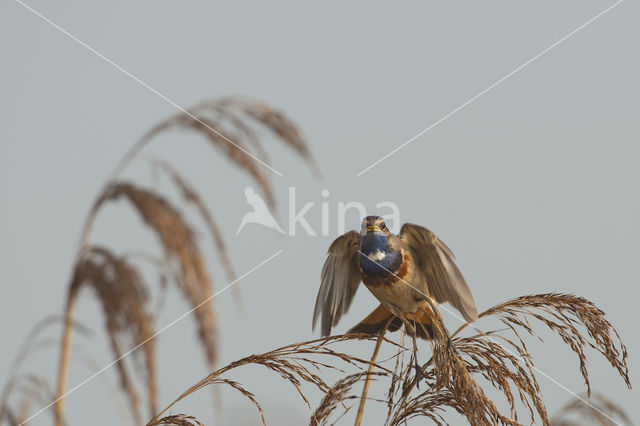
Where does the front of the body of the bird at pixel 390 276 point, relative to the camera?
toward the camera

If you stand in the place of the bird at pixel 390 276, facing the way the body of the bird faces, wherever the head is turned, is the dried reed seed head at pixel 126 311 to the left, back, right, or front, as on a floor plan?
right

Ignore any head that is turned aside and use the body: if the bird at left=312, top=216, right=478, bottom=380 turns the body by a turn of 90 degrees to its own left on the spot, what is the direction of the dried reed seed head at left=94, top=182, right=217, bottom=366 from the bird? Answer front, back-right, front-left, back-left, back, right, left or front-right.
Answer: back
